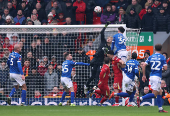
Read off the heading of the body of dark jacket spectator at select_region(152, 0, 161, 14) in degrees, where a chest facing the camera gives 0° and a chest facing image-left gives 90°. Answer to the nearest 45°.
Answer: approximately 0°

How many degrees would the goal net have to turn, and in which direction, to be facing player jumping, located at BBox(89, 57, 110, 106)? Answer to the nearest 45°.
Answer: approximately 45° to its left

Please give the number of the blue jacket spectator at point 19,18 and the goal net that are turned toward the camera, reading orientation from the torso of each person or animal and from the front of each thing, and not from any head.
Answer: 2
